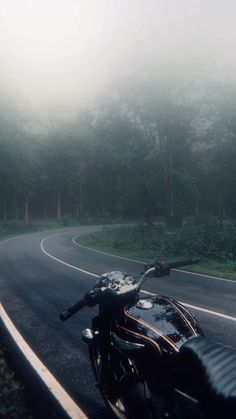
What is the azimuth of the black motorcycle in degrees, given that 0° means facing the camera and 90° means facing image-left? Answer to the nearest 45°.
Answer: approximately 135°
